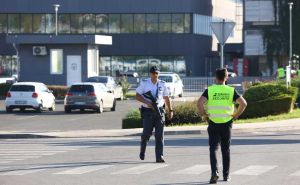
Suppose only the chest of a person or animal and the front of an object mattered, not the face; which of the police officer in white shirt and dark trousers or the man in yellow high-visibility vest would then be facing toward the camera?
the police officer in white shirt and dark trousers

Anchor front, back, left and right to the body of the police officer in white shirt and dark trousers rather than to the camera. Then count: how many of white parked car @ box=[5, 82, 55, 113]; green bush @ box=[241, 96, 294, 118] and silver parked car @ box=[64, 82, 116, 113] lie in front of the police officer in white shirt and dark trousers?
0

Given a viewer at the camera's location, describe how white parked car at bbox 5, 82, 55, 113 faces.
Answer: facing away from the viewer and to the right of the viewer

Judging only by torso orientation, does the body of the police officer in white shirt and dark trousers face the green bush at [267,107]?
no

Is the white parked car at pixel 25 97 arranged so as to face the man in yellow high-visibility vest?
no

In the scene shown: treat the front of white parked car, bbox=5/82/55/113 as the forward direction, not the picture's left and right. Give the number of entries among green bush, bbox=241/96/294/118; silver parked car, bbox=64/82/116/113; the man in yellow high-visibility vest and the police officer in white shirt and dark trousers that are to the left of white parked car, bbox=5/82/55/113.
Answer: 0

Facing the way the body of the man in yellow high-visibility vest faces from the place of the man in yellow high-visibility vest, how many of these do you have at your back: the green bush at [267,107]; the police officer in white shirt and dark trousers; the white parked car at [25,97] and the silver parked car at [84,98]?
0

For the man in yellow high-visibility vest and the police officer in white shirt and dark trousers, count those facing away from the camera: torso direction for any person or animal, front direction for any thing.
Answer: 1

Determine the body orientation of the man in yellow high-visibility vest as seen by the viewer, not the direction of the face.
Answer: away from the camera

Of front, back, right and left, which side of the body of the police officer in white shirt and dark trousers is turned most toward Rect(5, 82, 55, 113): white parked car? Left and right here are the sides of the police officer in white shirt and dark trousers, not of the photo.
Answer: back

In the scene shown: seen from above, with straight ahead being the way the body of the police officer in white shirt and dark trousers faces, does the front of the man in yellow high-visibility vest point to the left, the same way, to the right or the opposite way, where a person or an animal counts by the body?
the opposite way

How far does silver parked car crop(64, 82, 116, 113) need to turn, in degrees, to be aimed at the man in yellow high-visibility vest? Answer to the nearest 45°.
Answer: approximately 135° to its right

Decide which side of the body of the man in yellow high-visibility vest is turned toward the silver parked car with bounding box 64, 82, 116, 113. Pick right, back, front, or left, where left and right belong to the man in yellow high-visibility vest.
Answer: front

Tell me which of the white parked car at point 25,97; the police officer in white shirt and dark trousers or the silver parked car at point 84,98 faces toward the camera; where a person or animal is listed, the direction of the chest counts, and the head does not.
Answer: the police officer in white shirt and dark trousers

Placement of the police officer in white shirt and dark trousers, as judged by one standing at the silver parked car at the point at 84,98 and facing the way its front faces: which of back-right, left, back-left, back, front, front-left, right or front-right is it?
back-right

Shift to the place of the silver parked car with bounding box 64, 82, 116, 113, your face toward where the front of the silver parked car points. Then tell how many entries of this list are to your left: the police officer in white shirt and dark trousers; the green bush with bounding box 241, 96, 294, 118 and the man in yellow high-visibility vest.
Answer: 0

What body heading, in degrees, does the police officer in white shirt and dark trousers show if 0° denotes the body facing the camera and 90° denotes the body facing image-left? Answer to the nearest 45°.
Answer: approximately 0°

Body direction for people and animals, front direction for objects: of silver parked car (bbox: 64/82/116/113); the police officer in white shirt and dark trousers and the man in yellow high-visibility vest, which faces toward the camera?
the police officer in white shirt and dark trousers

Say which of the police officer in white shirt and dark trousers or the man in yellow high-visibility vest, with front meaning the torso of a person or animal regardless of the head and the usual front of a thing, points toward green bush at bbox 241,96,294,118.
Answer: the man in yellow high-visibility vest
